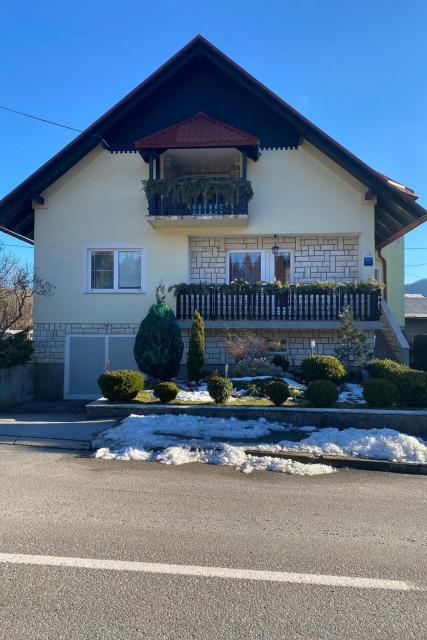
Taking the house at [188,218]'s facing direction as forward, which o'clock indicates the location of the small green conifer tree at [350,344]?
The small green conifer tree is roughly at 10 o'clock from the house.

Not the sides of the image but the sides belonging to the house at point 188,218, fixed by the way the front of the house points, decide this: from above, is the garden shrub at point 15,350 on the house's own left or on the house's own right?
on the house's own right

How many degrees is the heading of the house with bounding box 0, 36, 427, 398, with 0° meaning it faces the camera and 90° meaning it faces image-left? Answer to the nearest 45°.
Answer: approximately 0°

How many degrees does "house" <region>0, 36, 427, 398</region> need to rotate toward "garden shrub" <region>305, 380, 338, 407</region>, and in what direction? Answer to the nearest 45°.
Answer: approximately 45° to its left

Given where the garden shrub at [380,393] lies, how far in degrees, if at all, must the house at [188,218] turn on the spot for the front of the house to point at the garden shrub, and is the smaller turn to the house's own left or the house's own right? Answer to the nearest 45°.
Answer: approximately 45° to the house's own left
